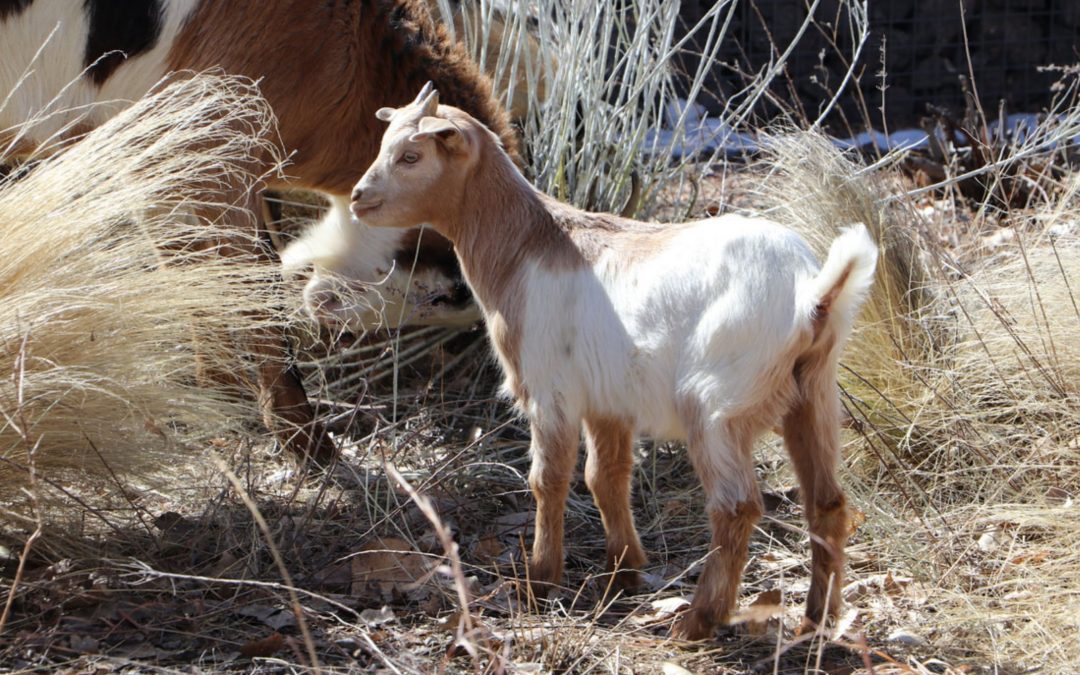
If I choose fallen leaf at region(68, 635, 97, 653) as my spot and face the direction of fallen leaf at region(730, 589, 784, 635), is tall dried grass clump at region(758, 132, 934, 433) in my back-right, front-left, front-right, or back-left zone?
front-left

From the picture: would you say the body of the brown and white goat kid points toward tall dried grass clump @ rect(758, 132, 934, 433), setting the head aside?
no

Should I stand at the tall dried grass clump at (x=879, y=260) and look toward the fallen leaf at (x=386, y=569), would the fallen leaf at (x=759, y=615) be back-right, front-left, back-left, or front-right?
front-left

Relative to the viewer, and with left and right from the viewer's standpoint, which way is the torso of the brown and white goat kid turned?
facing away from the viewer and to the left of the viewer

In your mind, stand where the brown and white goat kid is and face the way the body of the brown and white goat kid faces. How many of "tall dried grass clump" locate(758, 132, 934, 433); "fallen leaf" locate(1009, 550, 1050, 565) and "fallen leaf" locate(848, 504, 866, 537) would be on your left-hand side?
0

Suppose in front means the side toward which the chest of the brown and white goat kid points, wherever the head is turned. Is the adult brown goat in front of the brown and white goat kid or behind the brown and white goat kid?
in front

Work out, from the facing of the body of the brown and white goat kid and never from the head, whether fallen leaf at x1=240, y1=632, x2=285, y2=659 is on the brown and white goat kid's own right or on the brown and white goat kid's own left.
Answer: on the brown and white goat kid's own left

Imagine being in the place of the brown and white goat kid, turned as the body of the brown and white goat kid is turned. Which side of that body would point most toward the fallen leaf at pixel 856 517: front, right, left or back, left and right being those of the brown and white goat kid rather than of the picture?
right

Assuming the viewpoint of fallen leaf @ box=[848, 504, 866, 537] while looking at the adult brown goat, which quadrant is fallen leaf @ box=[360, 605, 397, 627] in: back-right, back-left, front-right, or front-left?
front-left

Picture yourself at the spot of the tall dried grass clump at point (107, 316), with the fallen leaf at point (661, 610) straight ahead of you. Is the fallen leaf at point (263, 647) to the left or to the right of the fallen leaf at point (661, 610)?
right

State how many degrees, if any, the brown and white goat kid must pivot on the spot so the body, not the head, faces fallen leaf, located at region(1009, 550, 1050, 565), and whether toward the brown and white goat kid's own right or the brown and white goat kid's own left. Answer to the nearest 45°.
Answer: approximately 135° to the brown and white goat kid's own right

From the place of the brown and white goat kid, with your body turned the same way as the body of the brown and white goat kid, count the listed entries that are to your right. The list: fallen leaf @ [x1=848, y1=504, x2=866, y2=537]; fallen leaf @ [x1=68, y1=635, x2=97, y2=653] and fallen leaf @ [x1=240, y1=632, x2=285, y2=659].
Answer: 1

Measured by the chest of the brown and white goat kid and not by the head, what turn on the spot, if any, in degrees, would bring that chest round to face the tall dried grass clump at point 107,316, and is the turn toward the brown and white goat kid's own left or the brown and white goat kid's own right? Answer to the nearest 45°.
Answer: approximately 45° to the brown and white goat kid's own left
